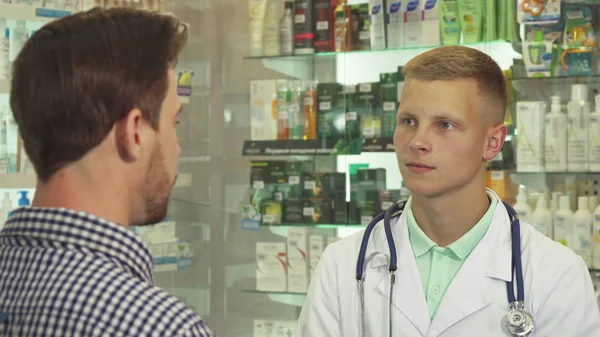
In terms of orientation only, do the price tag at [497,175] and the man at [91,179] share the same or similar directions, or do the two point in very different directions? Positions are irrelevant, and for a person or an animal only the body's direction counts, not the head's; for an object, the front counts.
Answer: very different directions

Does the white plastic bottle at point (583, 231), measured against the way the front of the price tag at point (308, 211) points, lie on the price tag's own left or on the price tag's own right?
on the price tag's own left

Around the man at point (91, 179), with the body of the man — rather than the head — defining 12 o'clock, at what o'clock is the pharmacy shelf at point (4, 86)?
The pharmacy shelf is roughly at 10 o'clock from the man.

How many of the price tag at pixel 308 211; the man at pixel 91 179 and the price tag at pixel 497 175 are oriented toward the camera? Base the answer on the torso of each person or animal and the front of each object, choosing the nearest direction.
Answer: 2

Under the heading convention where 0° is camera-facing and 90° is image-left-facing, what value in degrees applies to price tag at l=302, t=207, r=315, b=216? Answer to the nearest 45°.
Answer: approximately 0°

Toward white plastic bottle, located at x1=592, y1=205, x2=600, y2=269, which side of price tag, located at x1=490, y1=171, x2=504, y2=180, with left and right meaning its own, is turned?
left

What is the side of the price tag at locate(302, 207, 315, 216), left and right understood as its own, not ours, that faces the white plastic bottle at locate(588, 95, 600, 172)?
left

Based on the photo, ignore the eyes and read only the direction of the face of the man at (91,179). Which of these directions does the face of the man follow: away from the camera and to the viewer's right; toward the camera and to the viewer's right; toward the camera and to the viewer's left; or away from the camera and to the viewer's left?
away from the camera and to the viewer's right

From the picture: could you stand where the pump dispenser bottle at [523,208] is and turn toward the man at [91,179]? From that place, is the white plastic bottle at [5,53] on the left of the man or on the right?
right

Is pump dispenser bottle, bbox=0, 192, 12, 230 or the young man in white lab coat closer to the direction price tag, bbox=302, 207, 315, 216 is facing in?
the young man in white lab coat

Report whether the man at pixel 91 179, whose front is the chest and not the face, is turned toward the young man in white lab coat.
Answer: yes

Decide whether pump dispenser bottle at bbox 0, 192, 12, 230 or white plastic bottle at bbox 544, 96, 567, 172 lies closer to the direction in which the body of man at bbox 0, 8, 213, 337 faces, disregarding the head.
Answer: the white plastic bottle
